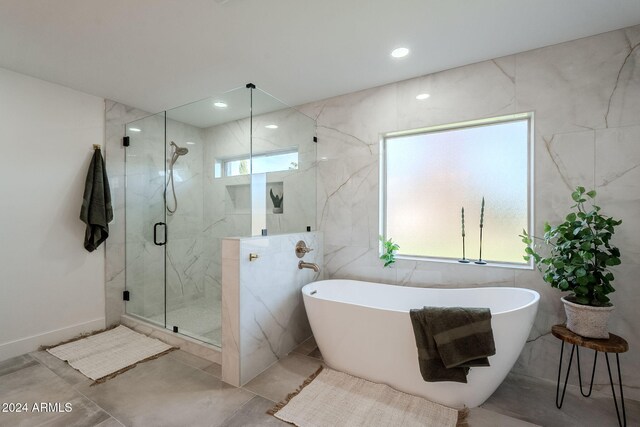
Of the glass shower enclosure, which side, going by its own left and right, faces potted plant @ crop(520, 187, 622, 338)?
left

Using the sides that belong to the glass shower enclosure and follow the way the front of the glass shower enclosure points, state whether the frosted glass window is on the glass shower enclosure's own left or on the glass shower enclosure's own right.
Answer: on the glass shower enclosure's own left

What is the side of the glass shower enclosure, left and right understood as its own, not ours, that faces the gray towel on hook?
right

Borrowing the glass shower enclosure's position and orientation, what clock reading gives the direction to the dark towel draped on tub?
The dark towel draped on tub is roughly at 9 o'clock from the glass shower enclosure.

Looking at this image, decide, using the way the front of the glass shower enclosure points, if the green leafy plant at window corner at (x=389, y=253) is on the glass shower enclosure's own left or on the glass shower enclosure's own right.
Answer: on the glass shower enclosure's own left

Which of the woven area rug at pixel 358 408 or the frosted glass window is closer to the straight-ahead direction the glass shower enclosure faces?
the woven area rug

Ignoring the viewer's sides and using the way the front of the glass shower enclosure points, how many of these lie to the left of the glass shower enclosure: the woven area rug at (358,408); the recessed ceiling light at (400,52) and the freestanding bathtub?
3

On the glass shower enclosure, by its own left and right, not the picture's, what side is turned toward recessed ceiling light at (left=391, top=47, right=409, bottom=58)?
left
